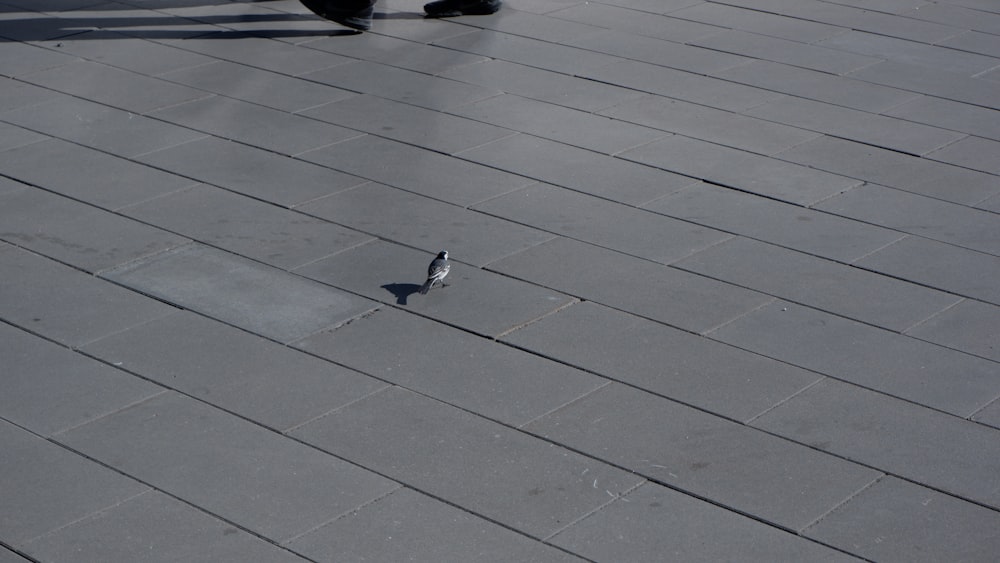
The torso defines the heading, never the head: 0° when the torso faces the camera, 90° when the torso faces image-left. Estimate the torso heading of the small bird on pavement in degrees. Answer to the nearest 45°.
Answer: approximately 225°

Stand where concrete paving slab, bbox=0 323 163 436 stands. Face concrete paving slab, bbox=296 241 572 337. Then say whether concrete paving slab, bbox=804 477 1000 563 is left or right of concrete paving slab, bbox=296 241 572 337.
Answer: right

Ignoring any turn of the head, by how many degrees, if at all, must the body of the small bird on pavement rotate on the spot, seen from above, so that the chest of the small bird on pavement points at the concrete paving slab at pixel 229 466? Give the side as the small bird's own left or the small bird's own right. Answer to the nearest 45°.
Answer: approximately 180°

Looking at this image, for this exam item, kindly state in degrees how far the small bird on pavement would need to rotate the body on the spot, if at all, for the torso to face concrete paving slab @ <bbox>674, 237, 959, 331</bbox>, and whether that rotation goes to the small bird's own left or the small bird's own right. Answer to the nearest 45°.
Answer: approximately 45° to the small bird's own right

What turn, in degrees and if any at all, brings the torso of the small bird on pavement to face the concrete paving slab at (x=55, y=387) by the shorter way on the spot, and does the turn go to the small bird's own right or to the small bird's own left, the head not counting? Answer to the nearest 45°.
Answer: approximately 180°

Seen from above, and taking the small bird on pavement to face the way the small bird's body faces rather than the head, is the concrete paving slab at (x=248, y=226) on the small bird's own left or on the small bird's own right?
on the small bird's own left

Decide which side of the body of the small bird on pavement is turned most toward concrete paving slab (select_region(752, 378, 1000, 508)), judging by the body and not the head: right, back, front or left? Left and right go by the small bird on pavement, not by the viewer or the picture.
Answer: right

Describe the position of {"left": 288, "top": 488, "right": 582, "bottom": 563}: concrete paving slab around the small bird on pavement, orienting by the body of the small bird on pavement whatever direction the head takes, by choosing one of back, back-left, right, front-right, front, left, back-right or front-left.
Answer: back-right

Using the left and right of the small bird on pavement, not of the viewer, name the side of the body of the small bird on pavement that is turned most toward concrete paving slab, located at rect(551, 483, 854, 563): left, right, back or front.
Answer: right

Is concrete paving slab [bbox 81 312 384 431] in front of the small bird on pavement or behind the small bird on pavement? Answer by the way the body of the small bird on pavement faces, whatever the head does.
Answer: behind
